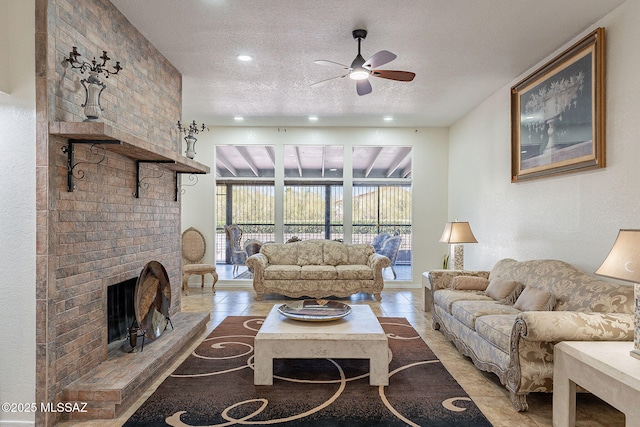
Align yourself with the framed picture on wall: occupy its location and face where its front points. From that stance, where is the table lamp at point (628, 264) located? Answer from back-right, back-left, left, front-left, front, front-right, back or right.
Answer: front-left

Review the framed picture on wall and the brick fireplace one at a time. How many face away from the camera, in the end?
0

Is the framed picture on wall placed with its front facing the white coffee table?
yes

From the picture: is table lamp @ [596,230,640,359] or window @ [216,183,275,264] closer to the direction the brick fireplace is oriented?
the table lamp

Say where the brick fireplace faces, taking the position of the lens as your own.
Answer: facing the viewer and to the right of the viewer

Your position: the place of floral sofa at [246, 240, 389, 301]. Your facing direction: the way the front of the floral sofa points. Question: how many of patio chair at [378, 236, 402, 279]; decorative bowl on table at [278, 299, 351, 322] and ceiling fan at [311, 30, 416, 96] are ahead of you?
2

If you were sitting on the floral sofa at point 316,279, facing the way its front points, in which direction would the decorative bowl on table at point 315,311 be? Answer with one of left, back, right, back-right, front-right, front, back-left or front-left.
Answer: front

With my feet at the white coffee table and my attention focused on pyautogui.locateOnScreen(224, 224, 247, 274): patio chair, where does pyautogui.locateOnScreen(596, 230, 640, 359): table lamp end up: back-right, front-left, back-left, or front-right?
back-right

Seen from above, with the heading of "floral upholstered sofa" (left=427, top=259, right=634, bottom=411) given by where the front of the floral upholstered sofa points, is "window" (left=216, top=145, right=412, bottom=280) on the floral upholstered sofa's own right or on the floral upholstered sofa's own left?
on the floral upholstered sofa's own right

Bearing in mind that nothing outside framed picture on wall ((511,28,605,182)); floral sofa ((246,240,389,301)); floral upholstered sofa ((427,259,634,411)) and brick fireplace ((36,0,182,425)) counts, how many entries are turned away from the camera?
0

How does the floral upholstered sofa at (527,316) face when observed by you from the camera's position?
facing the viewer and to the left of the viewer

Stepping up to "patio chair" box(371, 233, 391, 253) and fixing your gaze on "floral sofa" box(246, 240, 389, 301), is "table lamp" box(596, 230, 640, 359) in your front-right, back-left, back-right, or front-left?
front-left

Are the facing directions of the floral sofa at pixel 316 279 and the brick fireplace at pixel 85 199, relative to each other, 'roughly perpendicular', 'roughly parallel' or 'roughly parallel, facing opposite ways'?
roughly perpendicular

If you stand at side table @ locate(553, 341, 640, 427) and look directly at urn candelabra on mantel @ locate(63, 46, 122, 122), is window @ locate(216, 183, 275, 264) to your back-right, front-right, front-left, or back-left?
front-right

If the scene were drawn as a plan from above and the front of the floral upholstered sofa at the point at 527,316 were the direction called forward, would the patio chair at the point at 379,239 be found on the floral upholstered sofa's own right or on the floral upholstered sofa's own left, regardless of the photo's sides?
on the floral upholstered sofa's own right

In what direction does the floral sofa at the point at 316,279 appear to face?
toward the camera

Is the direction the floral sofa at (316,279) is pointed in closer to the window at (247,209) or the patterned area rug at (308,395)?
the patterned area rug

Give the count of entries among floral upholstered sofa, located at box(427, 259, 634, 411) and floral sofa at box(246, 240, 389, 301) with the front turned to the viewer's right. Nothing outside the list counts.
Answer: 0

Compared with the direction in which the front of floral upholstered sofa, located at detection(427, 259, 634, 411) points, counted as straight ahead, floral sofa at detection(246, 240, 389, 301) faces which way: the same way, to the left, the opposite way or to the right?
to the left

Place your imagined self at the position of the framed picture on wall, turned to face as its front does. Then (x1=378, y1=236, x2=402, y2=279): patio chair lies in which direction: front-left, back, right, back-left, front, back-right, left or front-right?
right

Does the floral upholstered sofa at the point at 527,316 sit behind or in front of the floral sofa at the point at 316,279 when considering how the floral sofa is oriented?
in front
